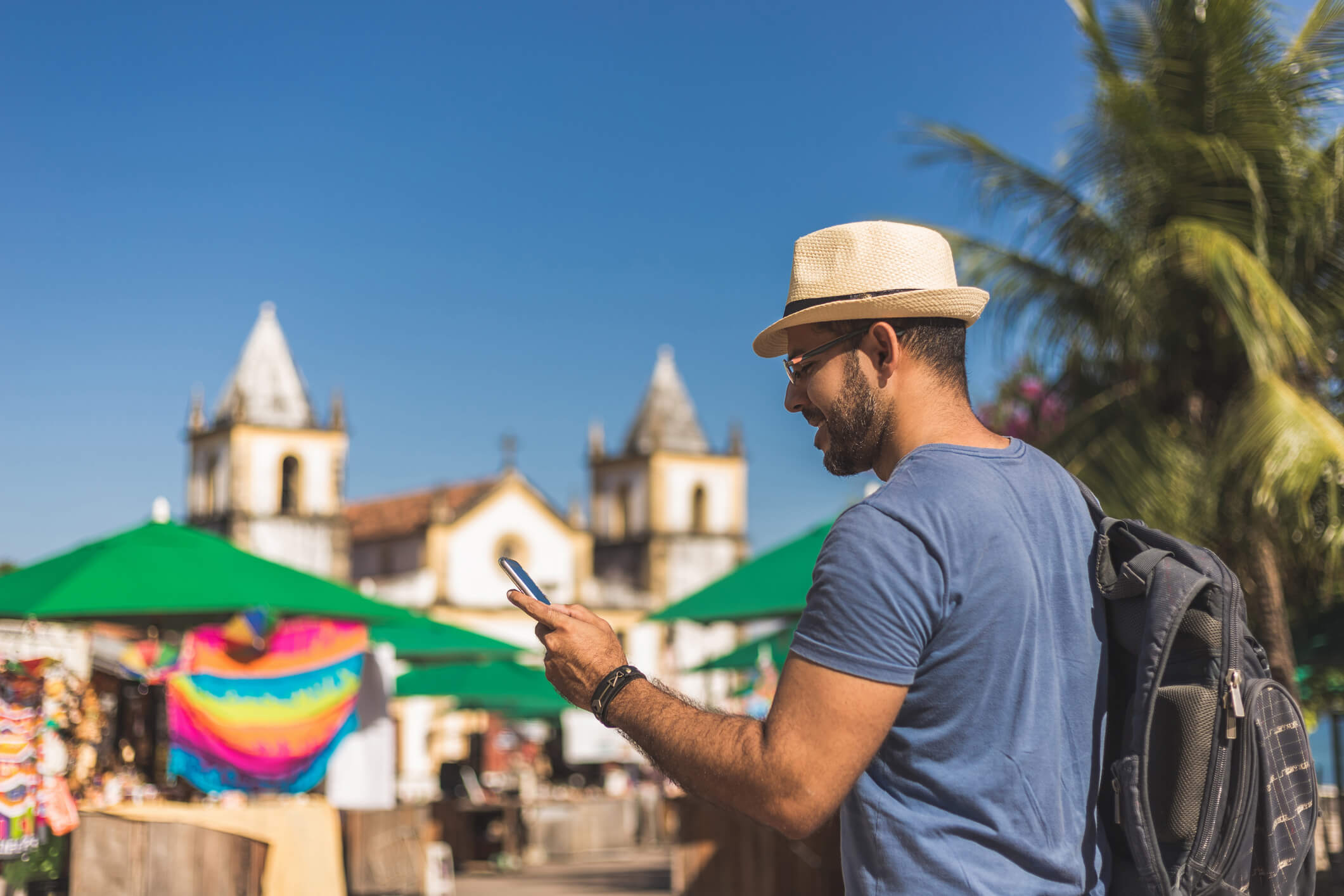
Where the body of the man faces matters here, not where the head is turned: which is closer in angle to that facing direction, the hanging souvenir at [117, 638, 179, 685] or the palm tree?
the hanging souvenir

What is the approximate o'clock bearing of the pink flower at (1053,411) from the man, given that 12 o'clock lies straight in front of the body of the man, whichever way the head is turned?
The pink flower is roughly at 2 o'clock from the man.

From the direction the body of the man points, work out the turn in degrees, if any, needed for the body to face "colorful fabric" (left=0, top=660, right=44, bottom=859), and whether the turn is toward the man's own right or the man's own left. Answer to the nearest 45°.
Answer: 0° — they already face it

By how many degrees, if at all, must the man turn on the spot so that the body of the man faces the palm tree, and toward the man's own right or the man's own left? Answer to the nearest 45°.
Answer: approximately 45° to the man's own right

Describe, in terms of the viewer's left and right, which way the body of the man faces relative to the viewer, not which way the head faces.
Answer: facing away from the viewer and to the left of the viewer

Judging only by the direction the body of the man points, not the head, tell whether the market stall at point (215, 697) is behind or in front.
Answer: in front

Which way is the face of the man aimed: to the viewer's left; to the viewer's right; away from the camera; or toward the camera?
to the viewer's left

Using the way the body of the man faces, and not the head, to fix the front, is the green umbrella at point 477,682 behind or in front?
in front
